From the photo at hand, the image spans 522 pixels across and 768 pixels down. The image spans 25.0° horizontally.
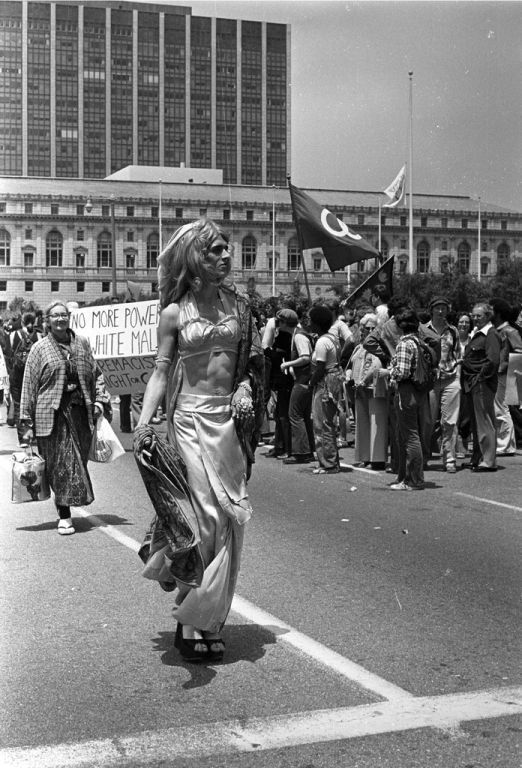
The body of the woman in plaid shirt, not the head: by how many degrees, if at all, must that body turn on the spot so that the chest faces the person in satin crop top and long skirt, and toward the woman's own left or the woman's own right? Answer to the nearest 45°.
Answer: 0° — they already face them

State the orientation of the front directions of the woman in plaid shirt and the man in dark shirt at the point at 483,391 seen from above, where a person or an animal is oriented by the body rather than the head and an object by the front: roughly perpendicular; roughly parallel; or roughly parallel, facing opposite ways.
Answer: roughly perpendicular

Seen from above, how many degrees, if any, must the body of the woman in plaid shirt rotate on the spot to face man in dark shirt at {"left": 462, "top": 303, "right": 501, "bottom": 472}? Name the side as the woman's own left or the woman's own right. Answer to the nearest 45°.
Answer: approximately 135° to the woman's own left

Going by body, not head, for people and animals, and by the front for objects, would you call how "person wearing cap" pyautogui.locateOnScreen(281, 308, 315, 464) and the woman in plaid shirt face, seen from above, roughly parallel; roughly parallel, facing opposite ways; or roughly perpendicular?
roughly perpendicular

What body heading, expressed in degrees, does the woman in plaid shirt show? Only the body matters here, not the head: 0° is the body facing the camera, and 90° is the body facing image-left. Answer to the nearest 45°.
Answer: approximately 0°

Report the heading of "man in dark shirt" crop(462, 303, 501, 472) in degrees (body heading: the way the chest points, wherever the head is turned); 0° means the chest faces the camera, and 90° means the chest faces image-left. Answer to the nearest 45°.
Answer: approximately 45°
